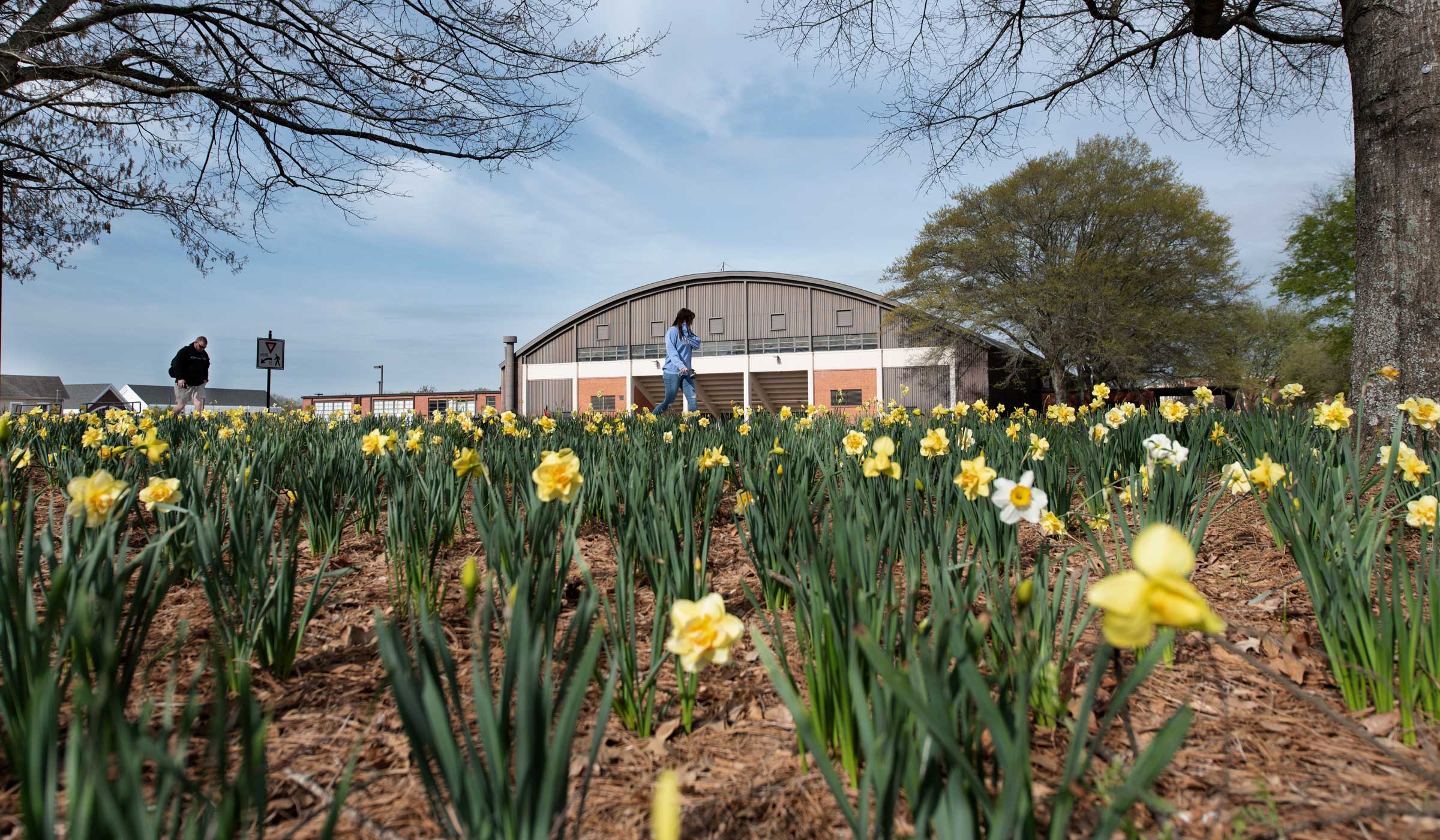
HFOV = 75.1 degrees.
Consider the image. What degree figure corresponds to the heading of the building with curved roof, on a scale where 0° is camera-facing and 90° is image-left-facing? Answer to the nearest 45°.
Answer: approximately 0°

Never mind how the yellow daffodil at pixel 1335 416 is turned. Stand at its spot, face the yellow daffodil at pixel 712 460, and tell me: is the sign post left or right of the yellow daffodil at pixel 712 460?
right

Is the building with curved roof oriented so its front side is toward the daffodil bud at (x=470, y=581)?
yes

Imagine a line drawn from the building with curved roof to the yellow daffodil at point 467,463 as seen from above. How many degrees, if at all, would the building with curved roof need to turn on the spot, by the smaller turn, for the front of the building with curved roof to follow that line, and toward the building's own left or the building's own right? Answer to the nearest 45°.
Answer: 0° — it already faces it

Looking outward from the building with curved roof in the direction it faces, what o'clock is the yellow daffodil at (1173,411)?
The yellow daffodil is roughly at 12 o'clock from the building with curved roof.

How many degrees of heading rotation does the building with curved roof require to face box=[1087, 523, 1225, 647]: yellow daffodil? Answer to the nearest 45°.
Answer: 0° — it already faces it

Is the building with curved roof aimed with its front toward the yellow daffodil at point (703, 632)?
yes

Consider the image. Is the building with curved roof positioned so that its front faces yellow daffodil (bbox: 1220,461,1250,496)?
yes

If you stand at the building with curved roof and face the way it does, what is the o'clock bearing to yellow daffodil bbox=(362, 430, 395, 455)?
The yellow daffodil is roughly at 12 o'clock from the building with curved roof.

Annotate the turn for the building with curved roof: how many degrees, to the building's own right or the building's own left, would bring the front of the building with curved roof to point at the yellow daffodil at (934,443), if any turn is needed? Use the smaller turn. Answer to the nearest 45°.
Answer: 0° — it already faces it

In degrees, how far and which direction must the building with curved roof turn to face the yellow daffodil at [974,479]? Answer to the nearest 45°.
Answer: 0° — it already faces it
